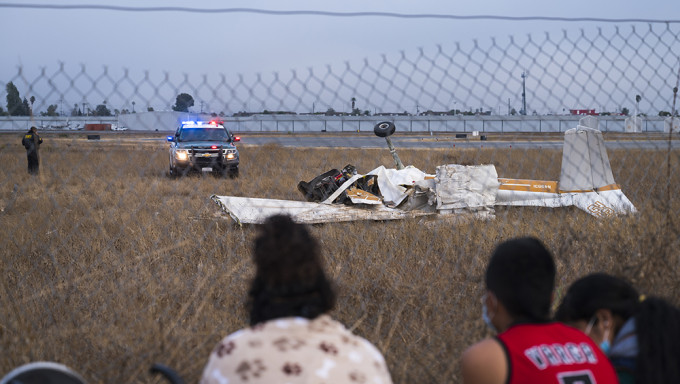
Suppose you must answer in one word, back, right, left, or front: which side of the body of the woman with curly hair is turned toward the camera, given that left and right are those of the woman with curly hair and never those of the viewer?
back

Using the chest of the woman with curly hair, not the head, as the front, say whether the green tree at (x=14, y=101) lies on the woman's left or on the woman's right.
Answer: on the woman's left

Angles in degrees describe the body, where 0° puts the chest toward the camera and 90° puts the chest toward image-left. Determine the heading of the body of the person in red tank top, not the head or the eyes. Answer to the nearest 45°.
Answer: approximately 135°

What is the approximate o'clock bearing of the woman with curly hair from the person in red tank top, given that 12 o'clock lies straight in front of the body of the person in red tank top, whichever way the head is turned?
The woman with curly hair is roughly at 9 o'clock from the person in red tank top.

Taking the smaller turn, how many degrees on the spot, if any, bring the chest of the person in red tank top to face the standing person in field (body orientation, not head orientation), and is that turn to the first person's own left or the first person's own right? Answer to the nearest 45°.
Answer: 0° — they already face them

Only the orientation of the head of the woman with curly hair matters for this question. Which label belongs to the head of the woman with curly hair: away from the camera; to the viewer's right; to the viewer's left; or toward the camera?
away from the camera

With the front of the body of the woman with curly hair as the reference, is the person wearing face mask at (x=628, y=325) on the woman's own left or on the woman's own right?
on the woman's own right

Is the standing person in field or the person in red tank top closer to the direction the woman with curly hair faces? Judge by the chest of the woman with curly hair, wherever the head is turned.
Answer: the standing person in field

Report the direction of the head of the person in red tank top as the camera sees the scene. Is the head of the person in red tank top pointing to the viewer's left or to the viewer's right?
to the viewer's left

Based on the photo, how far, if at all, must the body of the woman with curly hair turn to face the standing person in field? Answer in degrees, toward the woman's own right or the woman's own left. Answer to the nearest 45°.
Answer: approximately 45° to the woman's own left

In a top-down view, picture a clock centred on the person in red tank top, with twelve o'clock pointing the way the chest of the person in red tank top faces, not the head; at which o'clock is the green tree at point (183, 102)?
The green tree is roughly at 11 o'clock from the person in red tank top.

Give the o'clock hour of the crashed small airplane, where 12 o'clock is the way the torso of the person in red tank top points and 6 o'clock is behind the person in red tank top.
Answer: The crashed small airplane is roughly at 1 o'clock from the person in red tank top.
